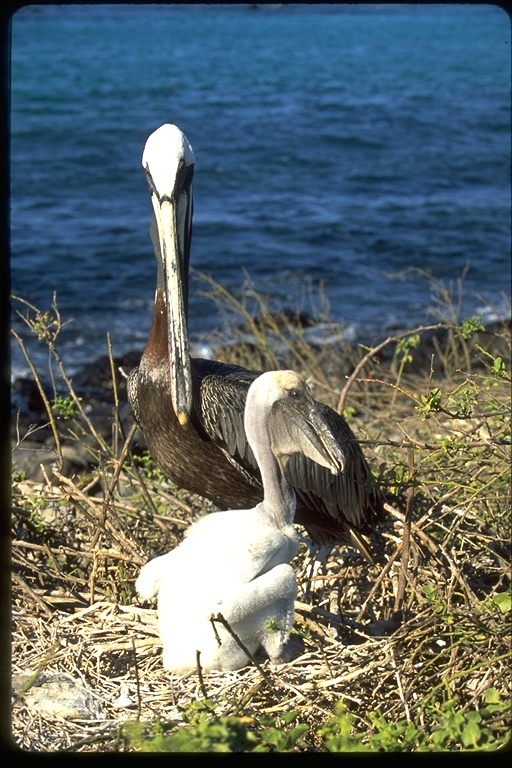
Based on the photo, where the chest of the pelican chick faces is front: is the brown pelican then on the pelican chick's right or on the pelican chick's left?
on the pelican chick's left

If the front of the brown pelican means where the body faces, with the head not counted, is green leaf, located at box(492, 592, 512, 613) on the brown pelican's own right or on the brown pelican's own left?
on the brown pelican's own left

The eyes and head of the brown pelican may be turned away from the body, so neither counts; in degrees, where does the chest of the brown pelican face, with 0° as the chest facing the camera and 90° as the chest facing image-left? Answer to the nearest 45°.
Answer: approximately 45°

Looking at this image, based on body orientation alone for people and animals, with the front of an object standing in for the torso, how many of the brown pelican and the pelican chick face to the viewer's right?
1

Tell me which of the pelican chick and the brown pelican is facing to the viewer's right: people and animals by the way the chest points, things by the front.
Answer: the pelican chick

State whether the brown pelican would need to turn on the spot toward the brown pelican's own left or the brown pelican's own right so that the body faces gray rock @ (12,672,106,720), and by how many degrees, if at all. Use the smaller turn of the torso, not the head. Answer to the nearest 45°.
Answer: approximately 45° to the brown pelican's own left

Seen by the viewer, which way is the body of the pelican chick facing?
to the viewer's right

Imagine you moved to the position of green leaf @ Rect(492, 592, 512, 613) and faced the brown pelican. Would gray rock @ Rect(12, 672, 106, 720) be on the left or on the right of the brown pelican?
left

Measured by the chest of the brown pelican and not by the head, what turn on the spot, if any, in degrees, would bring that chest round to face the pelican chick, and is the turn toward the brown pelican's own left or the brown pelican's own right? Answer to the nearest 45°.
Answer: approximately 45° to the brown pelican's own left
